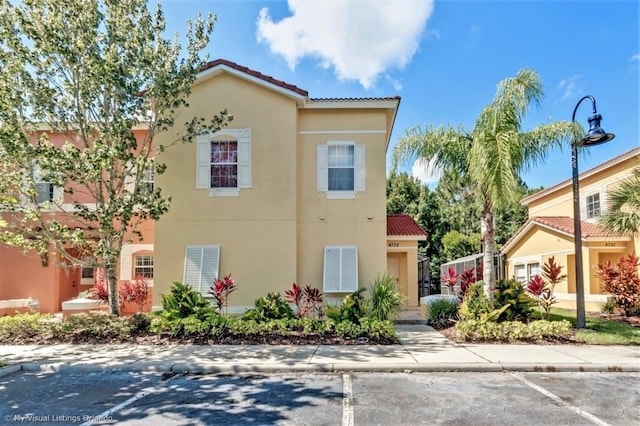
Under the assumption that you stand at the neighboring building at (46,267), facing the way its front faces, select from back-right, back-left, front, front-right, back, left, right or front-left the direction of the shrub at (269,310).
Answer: front-left

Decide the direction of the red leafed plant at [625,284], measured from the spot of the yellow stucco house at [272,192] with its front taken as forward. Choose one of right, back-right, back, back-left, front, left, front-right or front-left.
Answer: left

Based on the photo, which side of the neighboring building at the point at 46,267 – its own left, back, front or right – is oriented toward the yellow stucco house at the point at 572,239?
left

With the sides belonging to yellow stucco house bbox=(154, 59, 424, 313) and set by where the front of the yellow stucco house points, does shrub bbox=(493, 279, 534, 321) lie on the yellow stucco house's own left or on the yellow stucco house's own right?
on the yellow stucco house's own left

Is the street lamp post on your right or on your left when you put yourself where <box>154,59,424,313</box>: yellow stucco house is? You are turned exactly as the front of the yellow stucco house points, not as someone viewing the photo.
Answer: on your left

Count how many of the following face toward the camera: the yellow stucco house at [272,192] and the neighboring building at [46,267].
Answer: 2

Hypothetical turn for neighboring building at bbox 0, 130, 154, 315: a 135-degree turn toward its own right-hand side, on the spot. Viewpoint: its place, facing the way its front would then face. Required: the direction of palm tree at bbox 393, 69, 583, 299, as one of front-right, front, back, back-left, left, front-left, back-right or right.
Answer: back

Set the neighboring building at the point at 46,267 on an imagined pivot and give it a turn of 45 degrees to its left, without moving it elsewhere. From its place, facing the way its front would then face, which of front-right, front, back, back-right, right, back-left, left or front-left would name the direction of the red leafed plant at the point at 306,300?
front

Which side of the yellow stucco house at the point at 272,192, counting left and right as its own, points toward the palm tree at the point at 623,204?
left

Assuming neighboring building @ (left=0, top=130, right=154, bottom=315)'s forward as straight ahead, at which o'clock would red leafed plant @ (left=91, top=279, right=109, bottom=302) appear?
The red leafed plant is roughly at 11 o'clock from the neighboring building.

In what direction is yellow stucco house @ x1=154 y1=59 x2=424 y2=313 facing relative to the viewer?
toward the camera

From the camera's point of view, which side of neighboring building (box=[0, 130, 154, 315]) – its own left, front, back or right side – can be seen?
front

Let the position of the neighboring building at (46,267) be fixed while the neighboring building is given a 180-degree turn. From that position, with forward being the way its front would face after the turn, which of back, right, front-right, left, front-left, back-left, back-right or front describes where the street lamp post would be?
back-right
